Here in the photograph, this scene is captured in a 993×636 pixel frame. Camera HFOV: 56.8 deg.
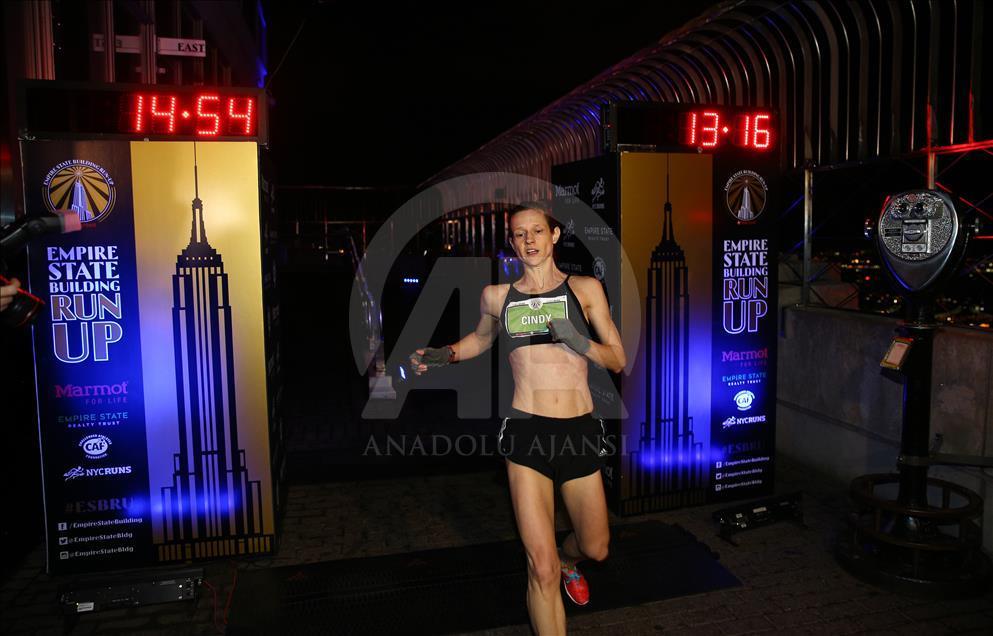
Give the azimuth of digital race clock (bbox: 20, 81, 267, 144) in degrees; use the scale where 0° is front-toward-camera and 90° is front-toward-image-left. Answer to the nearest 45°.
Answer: approximately 0°

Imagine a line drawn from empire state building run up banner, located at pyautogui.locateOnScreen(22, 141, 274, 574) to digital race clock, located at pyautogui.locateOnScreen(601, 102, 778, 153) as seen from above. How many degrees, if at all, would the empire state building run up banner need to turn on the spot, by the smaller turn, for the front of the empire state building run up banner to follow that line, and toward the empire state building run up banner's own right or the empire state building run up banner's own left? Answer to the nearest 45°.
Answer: approximately 90° to the empire state building run up banner's own left

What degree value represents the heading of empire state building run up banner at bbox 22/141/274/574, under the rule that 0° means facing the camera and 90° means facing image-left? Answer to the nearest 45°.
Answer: approximately 0°

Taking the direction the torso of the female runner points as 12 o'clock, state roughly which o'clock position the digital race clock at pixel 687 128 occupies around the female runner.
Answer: The digital race clock is roughly at 7 o'clock from the female runner.

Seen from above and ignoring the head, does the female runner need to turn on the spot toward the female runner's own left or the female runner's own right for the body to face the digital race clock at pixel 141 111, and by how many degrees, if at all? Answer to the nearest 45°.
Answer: approximately 90° to the female runner's own right

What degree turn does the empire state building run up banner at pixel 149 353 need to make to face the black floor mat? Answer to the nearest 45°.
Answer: approximately 45° to its left
